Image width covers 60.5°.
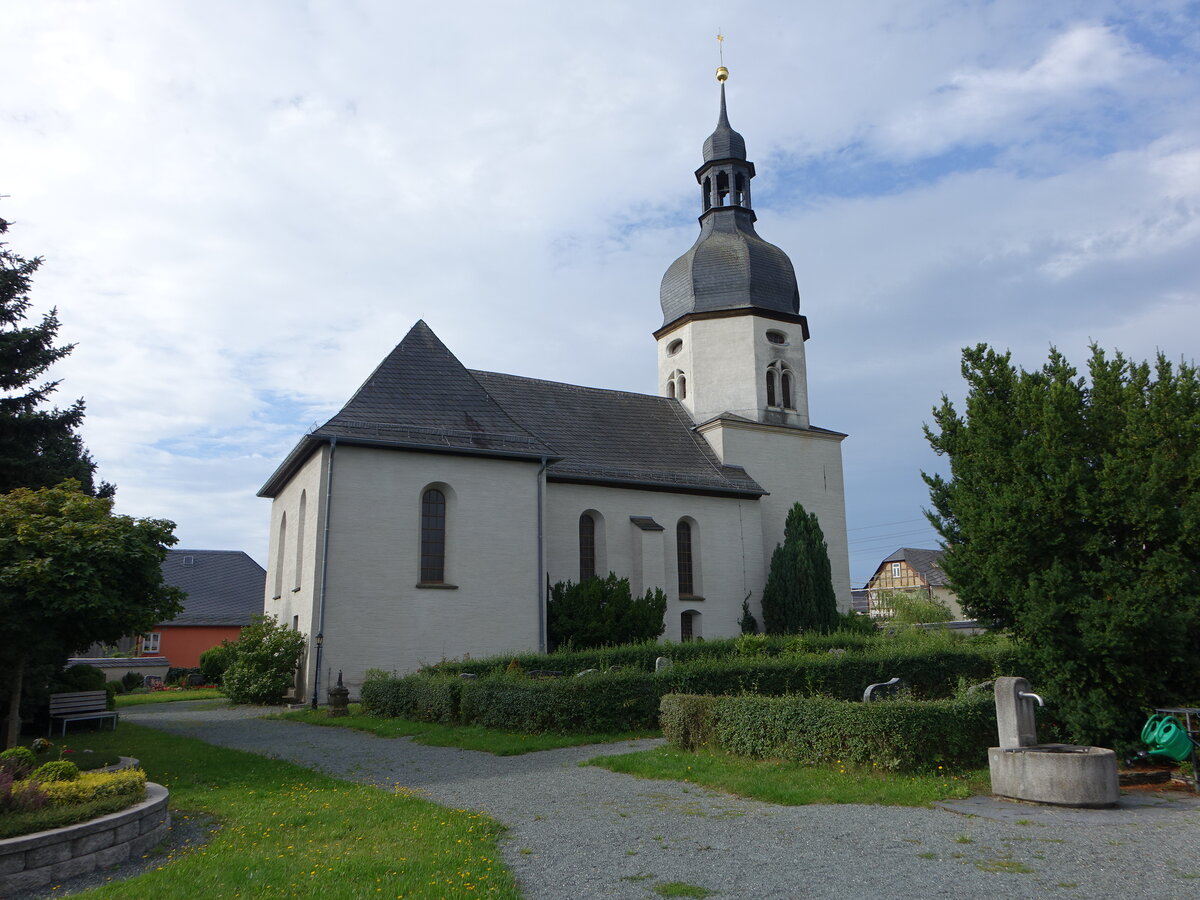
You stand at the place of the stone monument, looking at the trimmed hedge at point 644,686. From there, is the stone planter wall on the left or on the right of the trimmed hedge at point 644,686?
right

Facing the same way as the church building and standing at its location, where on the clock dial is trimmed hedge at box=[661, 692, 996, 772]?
The trimmed hedge is roughly at 4 o'clock from the church building.

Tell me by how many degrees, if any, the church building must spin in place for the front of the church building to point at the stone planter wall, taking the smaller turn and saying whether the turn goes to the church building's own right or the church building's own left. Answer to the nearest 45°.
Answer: approximately 135° to the church building's own right

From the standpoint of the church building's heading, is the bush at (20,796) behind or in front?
behind

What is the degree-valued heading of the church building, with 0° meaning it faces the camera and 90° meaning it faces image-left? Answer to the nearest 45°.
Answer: approximately 225°

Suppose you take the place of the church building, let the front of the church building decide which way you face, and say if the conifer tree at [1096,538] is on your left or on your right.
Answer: on your right

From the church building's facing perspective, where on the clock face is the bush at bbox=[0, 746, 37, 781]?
The bush is roughly at 5 o'clock from the church building.

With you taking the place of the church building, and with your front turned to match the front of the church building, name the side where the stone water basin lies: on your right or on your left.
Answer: on your right

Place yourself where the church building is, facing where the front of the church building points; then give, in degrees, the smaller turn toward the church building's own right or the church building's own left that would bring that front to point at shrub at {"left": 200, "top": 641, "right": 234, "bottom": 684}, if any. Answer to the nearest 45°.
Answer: approximately 90° to the church building's own left

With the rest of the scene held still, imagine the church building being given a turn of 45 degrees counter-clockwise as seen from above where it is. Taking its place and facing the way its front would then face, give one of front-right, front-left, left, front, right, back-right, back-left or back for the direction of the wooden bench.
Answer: back-left

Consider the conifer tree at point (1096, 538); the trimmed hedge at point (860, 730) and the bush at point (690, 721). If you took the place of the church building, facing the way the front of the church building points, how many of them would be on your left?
0
